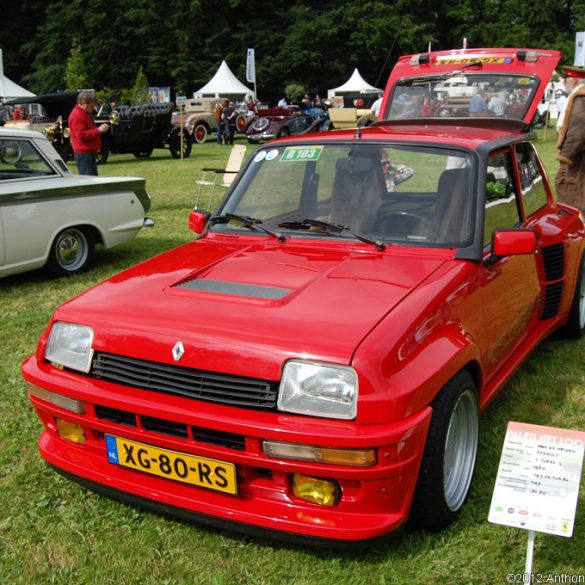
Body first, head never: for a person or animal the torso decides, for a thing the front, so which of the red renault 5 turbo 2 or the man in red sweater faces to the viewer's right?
the man in red sweater

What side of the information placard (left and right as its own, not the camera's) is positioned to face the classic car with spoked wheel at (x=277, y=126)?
back

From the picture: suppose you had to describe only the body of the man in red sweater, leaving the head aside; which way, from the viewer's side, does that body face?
to the viewer's right

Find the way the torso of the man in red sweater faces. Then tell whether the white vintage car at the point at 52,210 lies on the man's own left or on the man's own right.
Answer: on the man's own right

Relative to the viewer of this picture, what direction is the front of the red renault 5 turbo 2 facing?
facing the viewer and to the left of the viewer

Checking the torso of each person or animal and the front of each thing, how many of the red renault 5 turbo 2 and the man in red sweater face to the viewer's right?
1

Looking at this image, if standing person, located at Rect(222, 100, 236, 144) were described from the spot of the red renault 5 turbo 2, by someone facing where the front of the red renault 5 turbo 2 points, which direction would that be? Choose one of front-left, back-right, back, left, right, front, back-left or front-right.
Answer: back-right

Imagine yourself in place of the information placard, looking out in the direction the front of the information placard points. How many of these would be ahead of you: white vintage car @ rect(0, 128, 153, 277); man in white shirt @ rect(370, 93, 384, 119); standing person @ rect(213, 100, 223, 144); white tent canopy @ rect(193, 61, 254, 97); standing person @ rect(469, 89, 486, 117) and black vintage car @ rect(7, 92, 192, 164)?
0

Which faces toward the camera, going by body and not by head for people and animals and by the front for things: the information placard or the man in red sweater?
the information placard

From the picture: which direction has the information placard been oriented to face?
toward the camera

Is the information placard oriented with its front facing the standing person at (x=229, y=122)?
no

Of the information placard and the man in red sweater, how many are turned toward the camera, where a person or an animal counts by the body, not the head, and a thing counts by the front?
1

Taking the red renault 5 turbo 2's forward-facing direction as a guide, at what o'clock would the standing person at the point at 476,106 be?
The standing person is roughly at 5 o'clock from the red renault 5 turbo 2.

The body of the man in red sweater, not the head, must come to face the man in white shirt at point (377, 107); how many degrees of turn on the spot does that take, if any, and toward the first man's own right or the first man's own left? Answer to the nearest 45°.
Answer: approximately 45° to the first man's own left

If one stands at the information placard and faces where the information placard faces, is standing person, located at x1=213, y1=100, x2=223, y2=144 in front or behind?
behind

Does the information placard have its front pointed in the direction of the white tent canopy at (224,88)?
no
